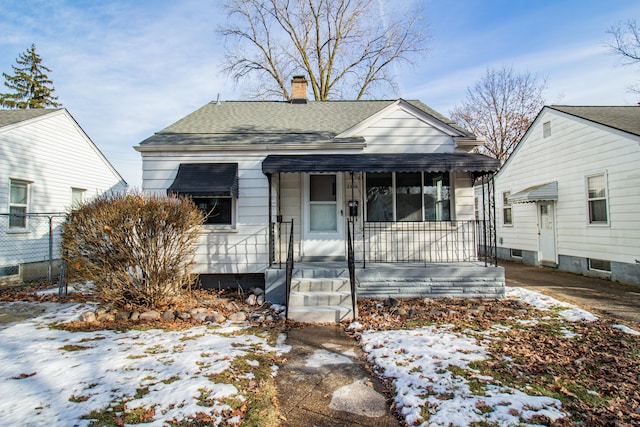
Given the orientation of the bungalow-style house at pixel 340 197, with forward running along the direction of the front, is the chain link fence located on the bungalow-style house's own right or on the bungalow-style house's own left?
on the bungalow-style house's own right

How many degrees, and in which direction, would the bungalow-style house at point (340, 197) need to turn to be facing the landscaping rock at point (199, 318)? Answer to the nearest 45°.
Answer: approximately 45° to its right

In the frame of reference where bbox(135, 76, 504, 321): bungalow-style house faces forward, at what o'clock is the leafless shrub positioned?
The leafless shrub is roughly at 2 o'clock from the bungalow-style house.

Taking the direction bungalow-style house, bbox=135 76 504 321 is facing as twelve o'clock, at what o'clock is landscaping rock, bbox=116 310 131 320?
The landscaping rock is roughly at 2 o'clock from the bungalow-style house.

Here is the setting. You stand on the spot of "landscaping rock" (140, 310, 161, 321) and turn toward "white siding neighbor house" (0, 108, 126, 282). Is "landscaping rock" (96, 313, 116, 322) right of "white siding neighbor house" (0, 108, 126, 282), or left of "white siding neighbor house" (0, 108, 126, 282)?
left

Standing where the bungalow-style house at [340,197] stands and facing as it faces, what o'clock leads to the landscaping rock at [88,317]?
The landscaping rock is roughly at 2 o'clock from the bungalow-style house.

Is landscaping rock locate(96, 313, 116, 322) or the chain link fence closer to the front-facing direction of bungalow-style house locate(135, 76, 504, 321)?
the landscaping rock

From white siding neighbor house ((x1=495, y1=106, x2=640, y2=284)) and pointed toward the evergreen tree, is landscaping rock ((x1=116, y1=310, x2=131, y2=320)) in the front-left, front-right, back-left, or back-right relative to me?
front-left

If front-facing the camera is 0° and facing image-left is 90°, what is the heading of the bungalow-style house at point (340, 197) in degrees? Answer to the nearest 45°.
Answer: approximately 0°

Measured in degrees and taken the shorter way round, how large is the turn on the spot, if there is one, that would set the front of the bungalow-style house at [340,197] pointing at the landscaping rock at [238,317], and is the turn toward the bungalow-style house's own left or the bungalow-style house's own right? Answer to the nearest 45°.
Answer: approximately 45° to the bungalow-style house's own right
